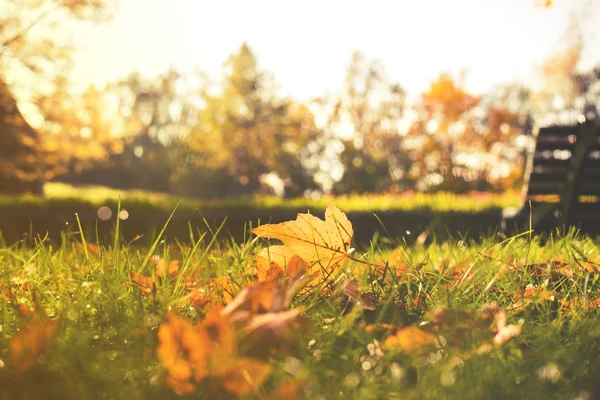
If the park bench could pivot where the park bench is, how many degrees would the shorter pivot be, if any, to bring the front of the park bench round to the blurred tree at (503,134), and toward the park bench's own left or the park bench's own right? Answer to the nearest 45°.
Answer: approximately 45° to the park bench's own right

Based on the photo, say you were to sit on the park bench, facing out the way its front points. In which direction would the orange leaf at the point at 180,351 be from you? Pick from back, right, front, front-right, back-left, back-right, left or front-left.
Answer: back-left

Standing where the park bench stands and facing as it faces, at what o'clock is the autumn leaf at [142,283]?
The autumn leaf is roughly at 8 o'clock from the park bench.

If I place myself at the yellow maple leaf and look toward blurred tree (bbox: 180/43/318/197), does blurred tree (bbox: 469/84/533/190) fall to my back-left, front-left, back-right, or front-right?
front-right

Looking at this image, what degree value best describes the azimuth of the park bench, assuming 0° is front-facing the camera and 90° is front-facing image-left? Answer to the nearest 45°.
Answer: approximately 135°

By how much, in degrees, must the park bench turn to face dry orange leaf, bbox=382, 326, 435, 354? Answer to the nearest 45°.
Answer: approximately 135° to its left

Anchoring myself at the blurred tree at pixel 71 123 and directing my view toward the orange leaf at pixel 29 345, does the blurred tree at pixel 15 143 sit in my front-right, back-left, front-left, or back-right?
front-right

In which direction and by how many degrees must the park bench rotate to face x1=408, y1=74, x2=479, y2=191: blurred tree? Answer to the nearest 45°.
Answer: approximately 45° to its right
